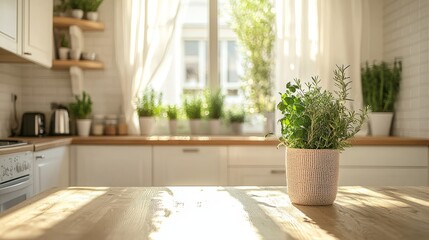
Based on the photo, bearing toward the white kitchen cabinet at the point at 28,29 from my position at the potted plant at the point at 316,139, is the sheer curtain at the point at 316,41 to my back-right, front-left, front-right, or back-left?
front-right

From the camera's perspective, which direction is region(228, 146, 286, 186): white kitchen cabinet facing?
toward the camera

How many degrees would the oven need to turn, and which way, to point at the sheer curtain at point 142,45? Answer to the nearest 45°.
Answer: approximately 90° to its left

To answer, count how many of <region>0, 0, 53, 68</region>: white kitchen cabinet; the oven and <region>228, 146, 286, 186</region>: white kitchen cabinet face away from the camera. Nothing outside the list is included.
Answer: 0

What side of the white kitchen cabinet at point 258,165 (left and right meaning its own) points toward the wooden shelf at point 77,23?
right

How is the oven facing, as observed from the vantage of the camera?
facing the viewer and to the right of the viewer
